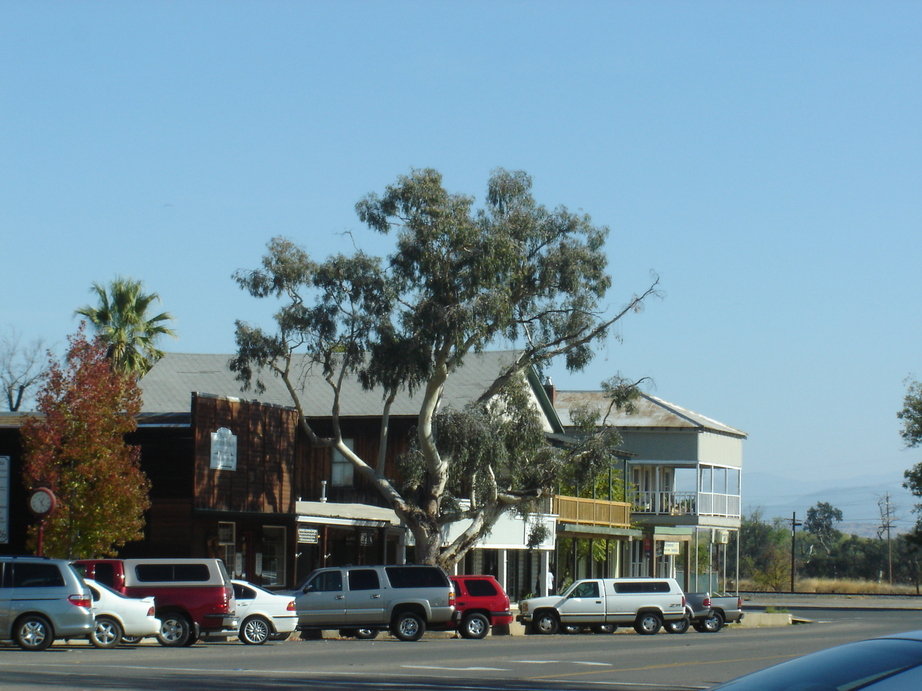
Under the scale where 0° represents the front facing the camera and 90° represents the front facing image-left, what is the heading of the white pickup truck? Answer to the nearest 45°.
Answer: approximately 90°

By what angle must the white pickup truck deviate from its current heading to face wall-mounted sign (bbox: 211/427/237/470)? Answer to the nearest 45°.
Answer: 0° — it already faces it

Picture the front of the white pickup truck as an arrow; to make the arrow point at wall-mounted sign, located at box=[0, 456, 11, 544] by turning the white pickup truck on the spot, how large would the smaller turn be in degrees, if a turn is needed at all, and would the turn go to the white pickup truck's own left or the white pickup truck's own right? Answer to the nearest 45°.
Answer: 0° — it already faces it

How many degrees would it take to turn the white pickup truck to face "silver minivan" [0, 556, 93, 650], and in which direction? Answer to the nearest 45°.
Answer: approximately 45° to its left
